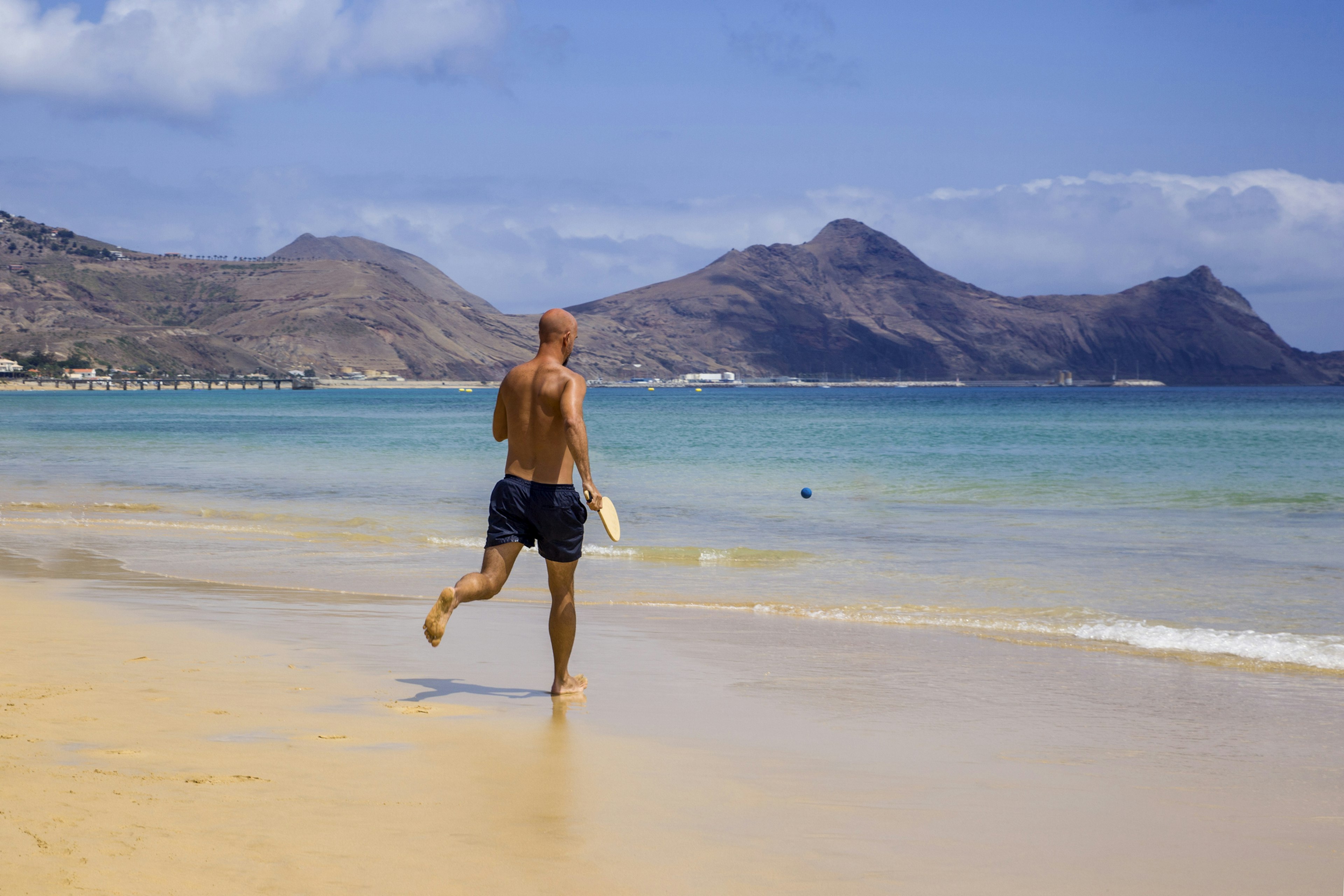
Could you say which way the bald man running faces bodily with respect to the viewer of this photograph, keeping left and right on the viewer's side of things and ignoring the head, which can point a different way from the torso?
facing away from the viewer and to the right of the viewer

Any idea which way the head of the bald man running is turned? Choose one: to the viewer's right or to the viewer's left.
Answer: to the viewer's right
